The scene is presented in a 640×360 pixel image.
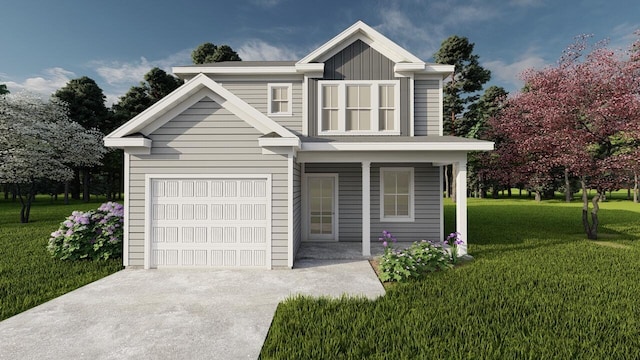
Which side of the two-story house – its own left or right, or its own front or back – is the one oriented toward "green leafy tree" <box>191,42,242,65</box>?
back

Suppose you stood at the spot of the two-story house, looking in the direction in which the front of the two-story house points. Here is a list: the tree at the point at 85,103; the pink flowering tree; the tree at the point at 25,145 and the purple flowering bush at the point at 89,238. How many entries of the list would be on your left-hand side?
1

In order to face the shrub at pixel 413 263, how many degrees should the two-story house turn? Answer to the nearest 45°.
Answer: approximately 90° to its left

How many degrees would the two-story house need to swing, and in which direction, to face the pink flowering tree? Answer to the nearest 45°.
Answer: approximately 90° to its left

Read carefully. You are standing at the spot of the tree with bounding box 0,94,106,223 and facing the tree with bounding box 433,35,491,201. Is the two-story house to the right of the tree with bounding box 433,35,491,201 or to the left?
right

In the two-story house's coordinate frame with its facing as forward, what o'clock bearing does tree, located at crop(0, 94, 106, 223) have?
The tree is roughly at 4 o'clock from the two-story house.

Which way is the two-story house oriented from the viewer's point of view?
toward the camera

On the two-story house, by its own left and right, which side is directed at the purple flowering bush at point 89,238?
right

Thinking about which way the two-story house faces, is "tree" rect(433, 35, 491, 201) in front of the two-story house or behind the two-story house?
behind

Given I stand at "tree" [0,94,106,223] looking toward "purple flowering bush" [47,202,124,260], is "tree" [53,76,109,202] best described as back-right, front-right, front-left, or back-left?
back-left

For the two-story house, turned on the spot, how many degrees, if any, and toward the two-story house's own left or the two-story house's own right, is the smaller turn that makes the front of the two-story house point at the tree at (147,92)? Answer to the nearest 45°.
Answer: approximately 135° to the two-story house's own right

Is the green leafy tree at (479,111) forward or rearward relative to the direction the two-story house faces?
rearward
